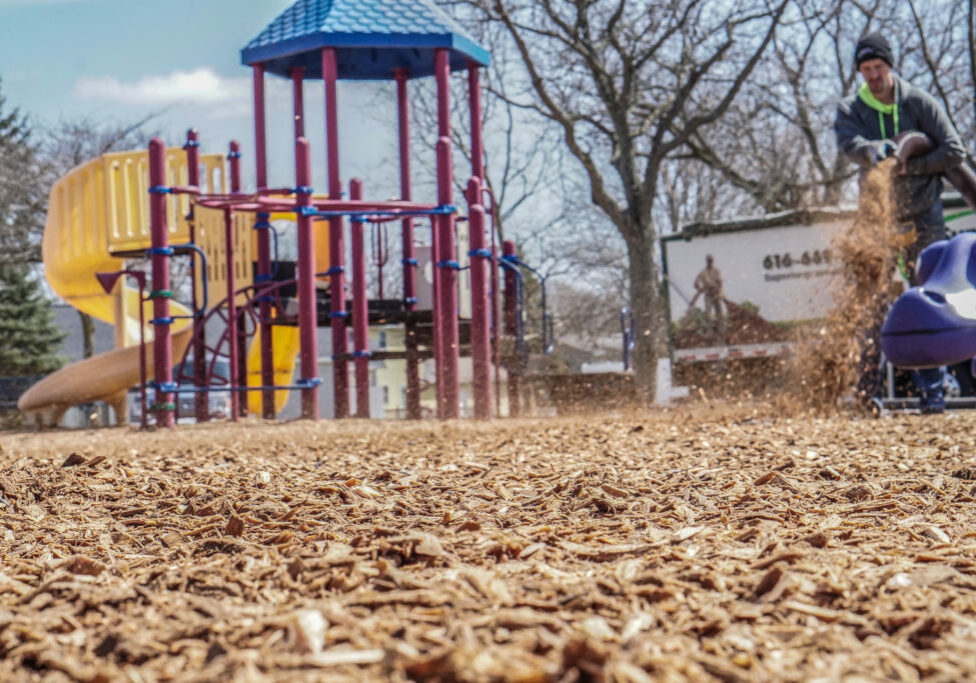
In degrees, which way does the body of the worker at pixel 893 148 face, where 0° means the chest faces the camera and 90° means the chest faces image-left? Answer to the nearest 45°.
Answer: approximately 45°

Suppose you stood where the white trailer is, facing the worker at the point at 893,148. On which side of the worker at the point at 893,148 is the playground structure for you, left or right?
right

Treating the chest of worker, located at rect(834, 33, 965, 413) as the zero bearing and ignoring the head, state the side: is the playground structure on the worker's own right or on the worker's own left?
on the worker's own right

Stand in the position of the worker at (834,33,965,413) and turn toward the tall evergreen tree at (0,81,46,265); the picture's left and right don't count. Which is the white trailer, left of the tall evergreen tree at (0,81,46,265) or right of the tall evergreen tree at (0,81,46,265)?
right

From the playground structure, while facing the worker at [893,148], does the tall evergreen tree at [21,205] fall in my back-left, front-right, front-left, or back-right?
back-left

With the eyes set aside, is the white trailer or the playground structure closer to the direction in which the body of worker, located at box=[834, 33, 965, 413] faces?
the playground structure

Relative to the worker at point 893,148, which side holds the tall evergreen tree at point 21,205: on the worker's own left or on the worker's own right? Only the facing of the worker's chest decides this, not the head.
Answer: on the worker's own right

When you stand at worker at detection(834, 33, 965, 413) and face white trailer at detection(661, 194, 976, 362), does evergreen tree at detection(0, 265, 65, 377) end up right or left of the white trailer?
left

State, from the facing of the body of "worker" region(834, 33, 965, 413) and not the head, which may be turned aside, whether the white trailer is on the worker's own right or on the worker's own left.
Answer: on the worker's own right

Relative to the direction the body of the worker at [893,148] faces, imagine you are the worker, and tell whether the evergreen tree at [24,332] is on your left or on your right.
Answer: on your right
